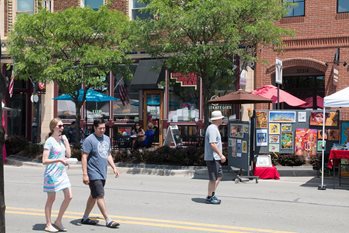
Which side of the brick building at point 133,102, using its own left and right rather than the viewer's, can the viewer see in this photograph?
front

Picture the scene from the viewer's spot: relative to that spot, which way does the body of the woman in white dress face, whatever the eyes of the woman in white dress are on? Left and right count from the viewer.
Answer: facing the viewer and to the right of the viewer

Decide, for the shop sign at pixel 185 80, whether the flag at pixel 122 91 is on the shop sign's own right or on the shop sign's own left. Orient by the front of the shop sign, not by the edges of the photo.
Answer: on the shop sign's own right

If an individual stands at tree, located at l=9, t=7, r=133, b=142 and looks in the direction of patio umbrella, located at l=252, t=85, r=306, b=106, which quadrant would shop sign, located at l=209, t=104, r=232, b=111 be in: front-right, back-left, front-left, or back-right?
front-left

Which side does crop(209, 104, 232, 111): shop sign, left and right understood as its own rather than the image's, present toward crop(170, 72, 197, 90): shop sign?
right

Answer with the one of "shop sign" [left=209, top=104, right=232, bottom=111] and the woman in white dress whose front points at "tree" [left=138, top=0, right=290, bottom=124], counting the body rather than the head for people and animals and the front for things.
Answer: the shop sign

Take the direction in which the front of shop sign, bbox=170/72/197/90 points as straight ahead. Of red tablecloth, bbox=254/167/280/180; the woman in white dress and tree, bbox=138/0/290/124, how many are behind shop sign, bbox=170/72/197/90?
0

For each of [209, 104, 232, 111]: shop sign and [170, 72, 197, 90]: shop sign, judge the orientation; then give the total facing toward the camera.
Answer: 2

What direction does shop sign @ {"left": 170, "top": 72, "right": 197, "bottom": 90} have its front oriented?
toward the camera

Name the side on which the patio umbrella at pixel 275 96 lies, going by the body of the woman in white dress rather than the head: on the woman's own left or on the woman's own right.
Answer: on the woman's own left

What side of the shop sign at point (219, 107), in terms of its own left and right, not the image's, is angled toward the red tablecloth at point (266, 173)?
front

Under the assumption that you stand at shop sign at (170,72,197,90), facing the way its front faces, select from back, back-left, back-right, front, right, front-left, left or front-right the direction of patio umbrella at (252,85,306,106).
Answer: front-left

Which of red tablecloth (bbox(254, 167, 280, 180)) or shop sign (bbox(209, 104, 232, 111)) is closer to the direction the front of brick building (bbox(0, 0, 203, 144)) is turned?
the red tablecloth

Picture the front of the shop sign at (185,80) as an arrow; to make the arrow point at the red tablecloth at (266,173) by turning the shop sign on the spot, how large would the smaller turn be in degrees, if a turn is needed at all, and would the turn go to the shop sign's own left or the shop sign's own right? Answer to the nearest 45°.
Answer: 0° — it already faces it

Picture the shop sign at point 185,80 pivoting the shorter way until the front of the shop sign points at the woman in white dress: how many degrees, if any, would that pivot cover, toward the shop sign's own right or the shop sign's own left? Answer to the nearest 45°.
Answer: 0° — it already faces them
